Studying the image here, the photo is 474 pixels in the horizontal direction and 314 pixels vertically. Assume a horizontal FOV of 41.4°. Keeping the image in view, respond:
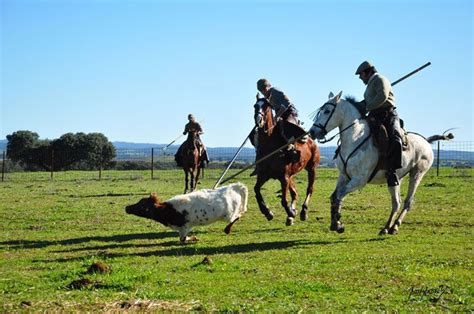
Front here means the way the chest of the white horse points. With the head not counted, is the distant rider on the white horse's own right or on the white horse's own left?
on the white horse's own right

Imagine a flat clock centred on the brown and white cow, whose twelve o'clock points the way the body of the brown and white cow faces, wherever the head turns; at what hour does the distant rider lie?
The distant rider is roughly at 3 o'clock from the brown and white cow.

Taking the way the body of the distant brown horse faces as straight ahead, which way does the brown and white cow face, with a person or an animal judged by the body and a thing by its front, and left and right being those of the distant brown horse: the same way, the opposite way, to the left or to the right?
to the right

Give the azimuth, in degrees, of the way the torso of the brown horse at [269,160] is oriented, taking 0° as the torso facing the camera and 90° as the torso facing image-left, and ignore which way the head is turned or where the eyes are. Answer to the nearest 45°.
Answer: approximately 45°

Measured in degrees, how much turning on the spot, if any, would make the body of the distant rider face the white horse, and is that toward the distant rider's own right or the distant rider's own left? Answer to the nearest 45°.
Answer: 0° — they already face it

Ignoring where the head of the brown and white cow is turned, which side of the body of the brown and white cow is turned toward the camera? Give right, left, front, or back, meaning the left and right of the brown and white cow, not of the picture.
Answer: left

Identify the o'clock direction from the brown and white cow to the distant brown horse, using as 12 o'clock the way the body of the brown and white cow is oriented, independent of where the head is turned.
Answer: The distant brown horse is roughly at 3 o'clock from the brown and white cow.

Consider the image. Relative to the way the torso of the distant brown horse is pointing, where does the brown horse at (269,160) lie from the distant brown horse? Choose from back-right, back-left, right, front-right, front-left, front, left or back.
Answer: front

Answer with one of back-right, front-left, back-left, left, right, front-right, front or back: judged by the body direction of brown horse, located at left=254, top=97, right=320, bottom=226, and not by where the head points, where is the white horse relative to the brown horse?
left

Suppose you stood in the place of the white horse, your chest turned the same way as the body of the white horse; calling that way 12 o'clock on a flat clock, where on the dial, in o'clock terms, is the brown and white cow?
The brown and white cow is roughly at 1 o'clock from the white horse.

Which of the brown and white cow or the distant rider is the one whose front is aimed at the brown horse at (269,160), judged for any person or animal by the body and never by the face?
the distant rider

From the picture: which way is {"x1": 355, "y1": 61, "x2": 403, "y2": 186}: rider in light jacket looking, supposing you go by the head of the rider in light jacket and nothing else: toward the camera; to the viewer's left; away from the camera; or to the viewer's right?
to the viewer's left

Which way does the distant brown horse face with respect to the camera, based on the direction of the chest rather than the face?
toward the camera

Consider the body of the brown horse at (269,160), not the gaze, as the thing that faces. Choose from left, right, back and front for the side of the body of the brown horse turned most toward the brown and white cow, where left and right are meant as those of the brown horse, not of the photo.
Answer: front

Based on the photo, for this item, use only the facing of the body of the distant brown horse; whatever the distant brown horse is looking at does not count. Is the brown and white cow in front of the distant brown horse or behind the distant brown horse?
in front

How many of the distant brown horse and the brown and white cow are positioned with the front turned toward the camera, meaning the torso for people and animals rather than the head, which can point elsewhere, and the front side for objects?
1

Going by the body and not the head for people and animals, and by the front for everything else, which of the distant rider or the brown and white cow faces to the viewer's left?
the brown and white cow

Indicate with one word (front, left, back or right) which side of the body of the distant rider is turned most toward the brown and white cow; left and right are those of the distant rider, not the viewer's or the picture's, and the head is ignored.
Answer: front

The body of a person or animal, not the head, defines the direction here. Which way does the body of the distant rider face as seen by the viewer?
toward the camera

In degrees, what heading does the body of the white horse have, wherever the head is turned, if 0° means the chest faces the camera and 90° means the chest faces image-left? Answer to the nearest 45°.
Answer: approximately 45°

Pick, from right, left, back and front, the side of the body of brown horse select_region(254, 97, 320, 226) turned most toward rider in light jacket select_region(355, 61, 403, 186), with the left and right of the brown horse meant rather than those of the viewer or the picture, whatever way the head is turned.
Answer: left
